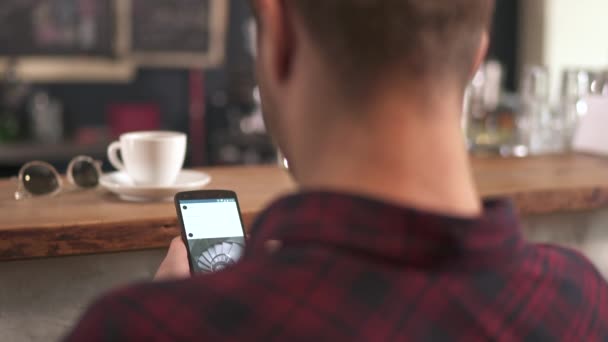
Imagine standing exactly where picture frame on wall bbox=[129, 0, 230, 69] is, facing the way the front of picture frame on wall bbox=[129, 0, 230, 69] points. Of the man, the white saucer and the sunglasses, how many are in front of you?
3

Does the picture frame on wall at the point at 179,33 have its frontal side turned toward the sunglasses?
yes

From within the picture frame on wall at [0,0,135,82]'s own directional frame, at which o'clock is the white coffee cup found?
The white coffee cup is roughly at 12 o'clock from the picture frame on wall.

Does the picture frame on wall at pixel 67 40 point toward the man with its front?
yes

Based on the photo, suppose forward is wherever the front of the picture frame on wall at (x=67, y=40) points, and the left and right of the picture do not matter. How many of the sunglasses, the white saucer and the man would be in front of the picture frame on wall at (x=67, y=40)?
3

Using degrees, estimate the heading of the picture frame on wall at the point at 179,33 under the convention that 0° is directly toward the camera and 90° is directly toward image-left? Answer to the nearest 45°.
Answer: approximately 0°

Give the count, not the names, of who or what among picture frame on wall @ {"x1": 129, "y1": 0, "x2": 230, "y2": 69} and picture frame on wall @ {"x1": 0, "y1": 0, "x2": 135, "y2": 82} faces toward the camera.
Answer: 2

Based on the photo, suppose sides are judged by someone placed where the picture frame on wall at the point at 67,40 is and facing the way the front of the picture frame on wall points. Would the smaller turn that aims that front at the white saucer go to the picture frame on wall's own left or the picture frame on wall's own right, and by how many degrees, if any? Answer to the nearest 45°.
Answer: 0° — it already faces it

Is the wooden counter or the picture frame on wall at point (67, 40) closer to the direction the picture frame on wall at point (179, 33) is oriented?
the wooden counter

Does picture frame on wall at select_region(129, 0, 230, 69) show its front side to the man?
yes

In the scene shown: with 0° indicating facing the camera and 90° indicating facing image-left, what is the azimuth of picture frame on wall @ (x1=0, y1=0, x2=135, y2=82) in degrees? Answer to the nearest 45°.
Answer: approximately 0°

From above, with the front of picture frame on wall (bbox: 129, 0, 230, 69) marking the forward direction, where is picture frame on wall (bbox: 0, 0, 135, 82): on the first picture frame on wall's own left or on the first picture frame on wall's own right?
on the first picture frame on wall's own right
